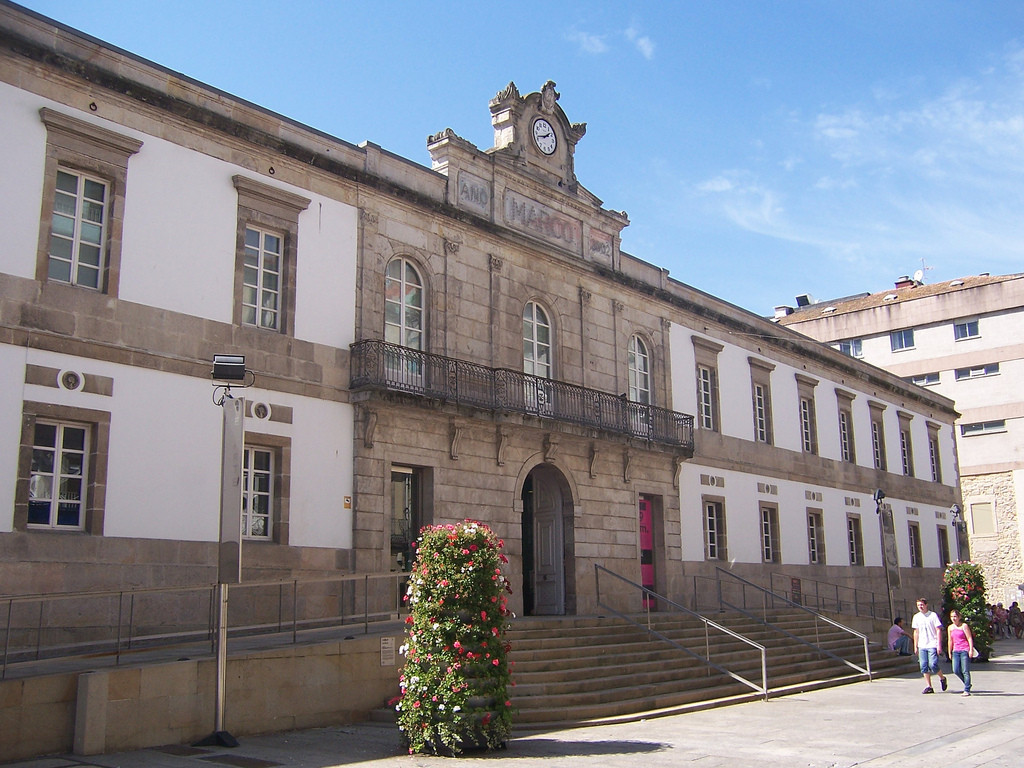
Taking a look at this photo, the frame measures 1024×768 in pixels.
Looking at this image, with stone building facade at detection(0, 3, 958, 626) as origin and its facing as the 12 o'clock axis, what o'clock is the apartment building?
The apartment building is roughly at 9 o'clock from the stone building facade.

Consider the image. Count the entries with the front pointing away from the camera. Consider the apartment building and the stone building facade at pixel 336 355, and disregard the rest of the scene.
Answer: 0

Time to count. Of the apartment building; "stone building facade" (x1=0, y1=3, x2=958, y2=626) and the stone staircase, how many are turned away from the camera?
0

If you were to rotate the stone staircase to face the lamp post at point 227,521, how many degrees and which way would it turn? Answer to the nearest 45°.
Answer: approximately 90° to its right

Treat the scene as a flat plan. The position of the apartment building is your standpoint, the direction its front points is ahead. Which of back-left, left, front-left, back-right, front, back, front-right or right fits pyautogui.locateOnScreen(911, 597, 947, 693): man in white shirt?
front-left

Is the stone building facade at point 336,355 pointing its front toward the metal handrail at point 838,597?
no

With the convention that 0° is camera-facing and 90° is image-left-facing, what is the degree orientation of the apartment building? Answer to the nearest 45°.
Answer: approximately 45°

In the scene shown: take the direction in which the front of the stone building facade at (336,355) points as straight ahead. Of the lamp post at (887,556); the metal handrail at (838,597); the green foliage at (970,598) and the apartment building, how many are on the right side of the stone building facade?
0

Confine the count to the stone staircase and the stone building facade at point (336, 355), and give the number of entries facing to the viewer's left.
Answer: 0

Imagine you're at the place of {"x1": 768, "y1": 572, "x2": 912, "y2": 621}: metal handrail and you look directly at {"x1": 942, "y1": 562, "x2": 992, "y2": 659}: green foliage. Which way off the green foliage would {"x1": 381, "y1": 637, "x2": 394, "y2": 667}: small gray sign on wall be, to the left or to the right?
right

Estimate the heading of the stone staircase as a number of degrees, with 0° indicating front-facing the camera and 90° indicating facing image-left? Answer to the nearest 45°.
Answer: approximately 315°

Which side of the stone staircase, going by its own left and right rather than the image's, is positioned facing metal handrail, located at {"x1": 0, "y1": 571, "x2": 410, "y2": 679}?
right

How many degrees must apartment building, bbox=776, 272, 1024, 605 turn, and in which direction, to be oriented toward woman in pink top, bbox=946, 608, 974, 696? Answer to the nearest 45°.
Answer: approximately 45° to its left

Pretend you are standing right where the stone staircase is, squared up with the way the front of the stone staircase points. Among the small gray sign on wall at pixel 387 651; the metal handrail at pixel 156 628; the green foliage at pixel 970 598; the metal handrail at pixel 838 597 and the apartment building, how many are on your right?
2

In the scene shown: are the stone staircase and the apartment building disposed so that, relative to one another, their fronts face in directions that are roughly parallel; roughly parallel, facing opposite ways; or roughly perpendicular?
roughly perpendicular

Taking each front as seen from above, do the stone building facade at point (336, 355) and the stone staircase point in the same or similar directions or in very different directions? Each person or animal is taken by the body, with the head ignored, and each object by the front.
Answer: same or similar directions

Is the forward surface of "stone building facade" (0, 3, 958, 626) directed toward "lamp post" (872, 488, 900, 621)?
no

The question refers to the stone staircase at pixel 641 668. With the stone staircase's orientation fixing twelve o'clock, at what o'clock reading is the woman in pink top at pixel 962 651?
The woman in pink top is roughly at 10 o'clock from the stone staircase.

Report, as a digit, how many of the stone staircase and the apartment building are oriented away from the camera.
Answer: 0

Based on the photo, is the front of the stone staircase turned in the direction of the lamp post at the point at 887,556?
no

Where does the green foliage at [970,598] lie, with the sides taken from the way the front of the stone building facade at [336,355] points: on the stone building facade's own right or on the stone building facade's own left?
on the stone building facade's own left
